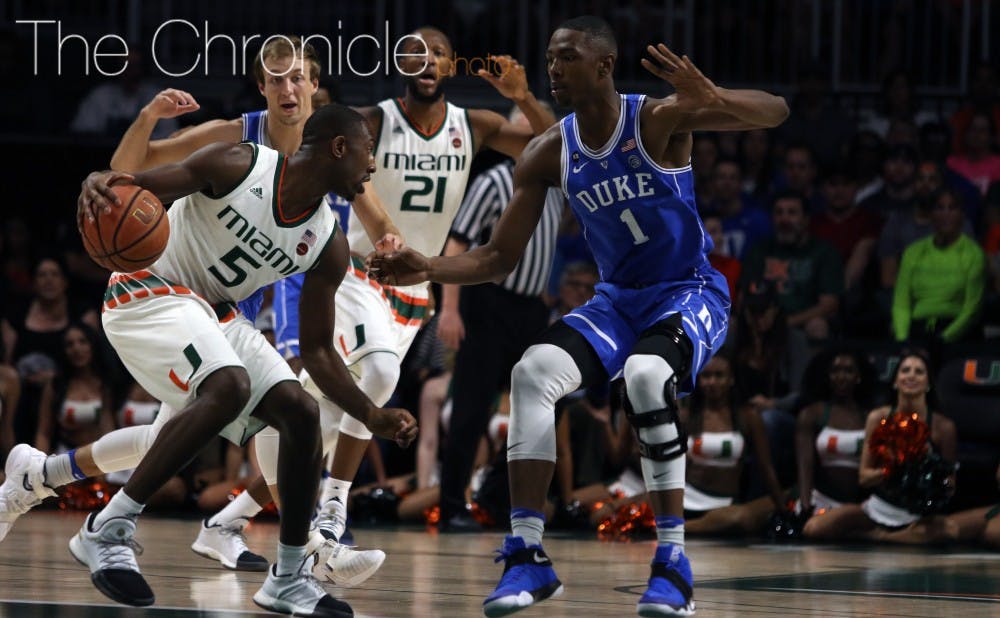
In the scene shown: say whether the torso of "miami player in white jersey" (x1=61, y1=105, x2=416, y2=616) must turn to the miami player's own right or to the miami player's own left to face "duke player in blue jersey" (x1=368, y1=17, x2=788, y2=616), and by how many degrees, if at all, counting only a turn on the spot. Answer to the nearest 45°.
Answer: approximately 45° to the miami player's own left

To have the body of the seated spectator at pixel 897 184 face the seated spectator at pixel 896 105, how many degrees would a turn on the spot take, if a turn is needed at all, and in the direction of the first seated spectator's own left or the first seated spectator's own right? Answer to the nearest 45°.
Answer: approximately 180°

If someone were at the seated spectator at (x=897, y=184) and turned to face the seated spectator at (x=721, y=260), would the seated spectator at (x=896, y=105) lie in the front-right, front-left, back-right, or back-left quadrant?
back-right

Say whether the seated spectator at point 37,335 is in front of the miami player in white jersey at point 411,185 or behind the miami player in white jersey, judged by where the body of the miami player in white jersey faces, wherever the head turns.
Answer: behind

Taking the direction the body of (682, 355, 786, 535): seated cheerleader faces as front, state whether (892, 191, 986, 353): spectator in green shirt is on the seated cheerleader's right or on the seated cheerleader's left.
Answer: on the seated cheerleader's left

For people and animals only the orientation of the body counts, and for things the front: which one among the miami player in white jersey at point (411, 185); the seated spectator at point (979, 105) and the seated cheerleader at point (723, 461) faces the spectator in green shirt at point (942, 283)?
the seated spectator at point (979, 105)

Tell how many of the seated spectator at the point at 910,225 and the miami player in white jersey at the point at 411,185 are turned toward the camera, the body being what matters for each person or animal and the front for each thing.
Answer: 2

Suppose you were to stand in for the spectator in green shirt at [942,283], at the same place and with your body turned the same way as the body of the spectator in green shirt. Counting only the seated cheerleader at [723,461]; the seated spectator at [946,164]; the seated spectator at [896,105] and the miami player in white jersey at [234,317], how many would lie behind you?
2

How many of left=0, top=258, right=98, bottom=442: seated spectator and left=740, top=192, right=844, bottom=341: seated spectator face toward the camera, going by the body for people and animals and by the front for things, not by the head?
2

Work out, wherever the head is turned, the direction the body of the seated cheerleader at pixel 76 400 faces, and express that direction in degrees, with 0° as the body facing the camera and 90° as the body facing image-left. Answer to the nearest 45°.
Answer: approximately 0°
